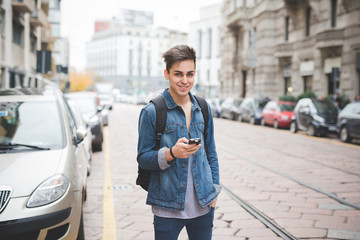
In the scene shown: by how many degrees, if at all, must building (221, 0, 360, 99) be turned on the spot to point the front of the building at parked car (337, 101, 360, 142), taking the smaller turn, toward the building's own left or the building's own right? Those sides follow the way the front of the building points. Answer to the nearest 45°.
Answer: approximately 45° to the building's own left

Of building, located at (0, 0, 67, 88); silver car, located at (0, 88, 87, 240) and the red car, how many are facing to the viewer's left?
0

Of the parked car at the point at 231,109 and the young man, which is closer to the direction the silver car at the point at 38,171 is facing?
the young man

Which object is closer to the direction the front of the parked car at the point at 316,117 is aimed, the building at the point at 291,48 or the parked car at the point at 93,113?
the parked car

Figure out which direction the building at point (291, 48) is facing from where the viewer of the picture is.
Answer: facing the viewer and to the left of the viewer

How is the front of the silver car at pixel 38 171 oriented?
toward the camera

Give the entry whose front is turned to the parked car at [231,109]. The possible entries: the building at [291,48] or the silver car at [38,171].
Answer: the building

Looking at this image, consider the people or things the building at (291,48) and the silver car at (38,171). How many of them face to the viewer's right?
0

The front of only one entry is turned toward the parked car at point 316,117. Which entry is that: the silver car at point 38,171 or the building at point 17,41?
the building

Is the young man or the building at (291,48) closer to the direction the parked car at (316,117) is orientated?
the young man

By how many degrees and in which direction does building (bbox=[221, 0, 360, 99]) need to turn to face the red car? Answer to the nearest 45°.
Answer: approximately 45° to its left
